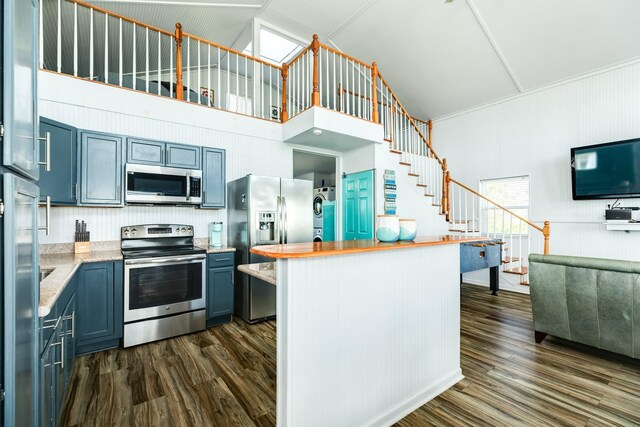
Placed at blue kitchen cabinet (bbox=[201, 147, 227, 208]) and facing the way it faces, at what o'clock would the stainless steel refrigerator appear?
The stainless steel refrigerator is roughly at 10 o'clock from the blue kitchen cabinet.

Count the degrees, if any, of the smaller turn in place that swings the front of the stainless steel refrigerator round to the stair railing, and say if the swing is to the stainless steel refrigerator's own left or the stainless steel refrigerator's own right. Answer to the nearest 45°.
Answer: approximately 45° to the stainless steel refrigerator's own left

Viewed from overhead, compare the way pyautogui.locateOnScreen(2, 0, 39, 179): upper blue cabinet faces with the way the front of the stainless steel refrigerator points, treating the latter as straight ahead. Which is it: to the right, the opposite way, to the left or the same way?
to the left

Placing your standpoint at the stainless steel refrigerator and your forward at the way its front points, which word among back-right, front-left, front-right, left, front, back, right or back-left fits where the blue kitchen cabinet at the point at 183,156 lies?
back-right

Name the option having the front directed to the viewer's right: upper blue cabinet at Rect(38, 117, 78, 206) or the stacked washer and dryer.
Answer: the upper blue cabinet

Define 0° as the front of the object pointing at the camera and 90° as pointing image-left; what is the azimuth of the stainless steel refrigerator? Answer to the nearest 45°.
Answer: approximately 315°

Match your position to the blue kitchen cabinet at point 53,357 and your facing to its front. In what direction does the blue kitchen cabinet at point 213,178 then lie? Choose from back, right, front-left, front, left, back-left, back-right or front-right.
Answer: front-left

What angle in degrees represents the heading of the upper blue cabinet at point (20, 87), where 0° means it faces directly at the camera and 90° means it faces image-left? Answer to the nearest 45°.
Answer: approximately 270°

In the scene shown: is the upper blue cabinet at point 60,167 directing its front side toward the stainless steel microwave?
no

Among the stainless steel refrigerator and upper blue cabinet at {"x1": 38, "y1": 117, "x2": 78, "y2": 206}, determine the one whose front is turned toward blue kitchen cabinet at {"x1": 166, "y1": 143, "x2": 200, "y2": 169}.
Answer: the upper blue cabinet

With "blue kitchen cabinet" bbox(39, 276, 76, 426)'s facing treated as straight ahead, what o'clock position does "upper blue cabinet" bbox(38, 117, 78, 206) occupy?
The upper blue cabinet is roughly at 9 o'clock from the blue kitchen cabinet.

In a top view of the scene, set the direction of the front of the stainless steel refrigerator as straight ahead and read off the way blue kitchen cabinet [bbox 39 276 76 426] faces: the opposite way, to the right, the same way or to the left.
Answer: to the left
